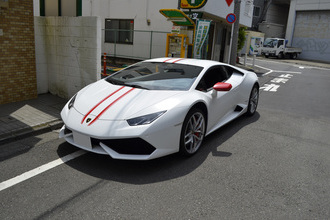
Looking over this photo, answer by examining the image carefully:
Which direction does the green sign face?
toward the camera

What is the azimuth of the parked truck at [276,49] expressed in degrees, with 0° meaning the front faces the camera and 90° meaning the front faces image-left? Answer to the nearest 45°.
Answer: approximately 45°

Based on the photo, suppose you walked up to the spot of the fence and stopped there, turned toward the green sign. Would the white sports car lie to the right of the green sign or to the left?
right

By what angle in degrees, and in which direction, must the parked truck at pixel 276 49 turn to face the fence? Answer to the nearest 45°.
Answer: approximately 45° to its left

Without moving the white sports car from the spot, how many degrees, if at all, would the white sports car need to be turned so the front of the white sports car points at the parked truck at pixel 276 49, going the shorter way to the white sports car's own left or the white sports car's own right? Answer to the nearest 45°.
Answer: approximately 180°

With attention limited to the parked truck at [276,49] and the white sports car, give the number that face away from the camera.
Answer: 0

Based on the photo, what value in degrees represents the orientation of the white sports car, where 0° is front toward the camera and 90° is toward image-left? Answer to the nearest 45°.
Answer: approximately 45°

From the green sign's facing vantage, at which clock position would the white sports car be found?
The white sports car is roughly at 12 o'clock from the green sign.

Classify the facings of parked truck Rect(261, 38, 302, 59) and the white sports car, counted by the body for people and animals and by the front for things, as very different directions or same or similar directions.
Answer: same or similar directions

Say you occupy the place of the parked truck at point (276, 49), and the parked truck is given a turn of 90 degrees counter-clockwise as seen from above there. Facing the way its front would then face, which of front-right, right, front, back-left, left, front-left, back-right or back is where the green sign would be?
front-right
